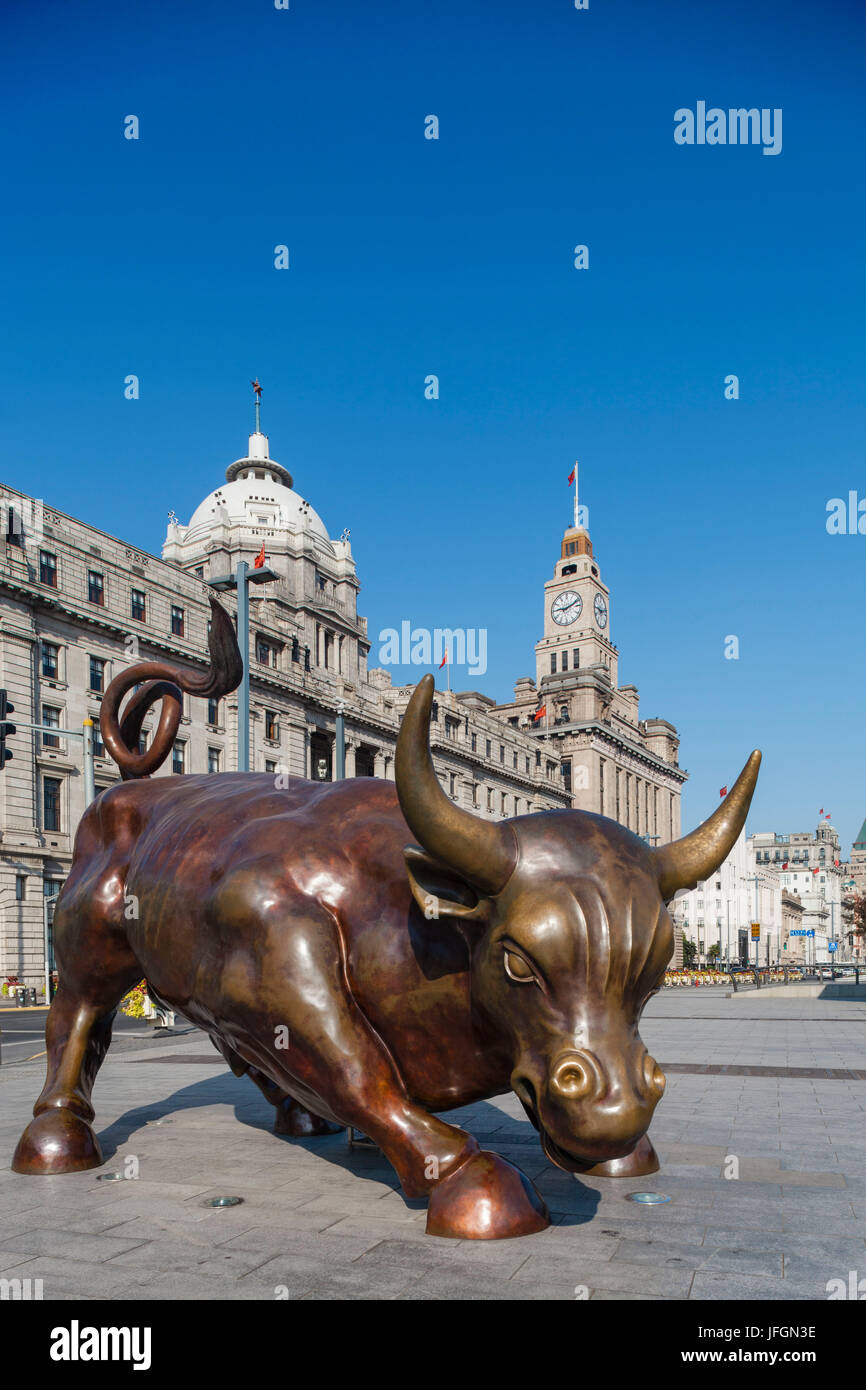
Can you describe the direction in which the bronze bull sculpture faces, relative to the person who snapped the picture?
facing the viewer and to the right of the viewer
